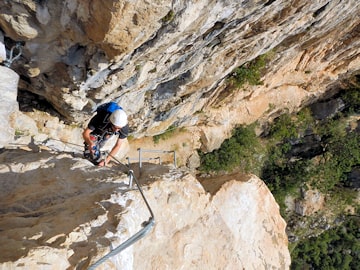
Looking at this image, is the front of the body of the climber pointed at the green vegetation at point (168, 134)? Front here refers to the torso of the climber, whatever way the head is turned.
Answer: no

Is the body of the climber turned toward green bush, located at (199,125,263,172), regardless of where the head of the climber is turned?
no

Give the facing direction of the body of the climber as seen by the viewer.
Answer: toward the camera
